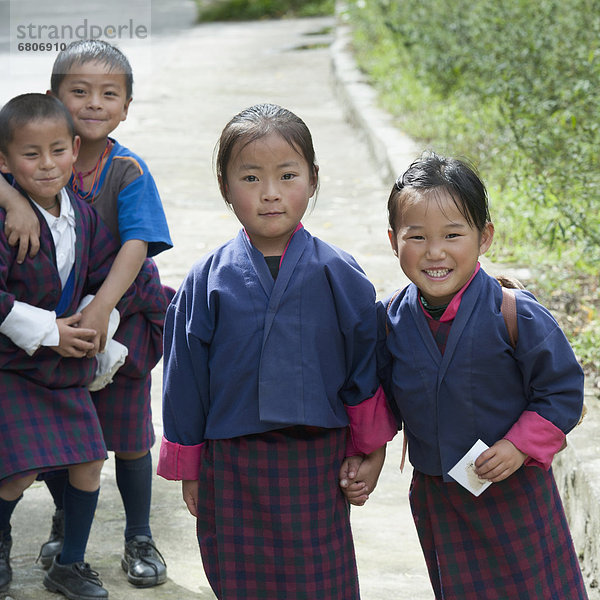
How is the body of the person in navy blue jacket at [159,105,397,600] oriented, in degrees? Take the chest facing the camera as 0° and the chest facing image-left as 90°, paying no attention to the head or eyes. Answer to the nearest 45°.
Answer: approximately 0°
